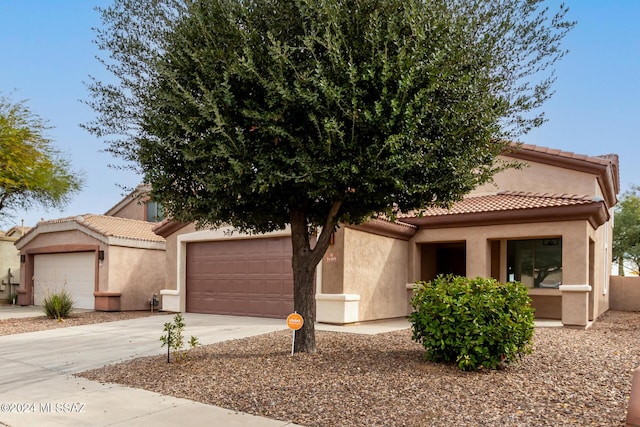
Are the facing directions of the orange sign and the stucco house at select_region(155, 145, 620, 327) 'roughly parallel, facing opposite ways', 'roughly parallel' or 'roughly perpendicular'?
roughly parallel

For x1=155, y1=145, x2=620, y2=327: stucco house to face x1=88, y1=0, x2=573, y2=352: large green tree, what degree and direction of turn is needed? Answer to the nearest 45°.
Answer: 0° — it already faces it

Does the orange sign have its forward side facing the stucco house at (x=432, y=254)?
no

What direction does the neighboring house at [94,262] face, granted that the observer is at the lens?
facing the viewer and to the left of the viewer

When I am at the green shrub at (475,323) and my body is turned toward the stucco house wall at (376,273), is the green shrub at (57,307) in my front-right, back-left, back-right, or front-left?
front-left

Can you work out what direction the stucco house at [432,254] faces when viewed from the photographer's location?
facing the viewer

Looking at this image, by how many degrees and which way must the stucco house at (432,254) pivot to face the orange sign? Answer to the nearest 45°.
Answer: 0° — it already faces it

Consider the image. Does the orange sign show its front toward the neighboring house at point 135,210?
no

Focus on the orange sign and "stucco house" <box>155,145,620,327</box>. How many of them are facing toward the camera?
2

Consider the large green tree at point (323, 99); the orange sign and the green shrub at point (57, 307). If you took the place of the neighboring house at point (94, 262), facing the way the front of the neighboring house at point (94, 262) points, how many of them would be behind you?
0

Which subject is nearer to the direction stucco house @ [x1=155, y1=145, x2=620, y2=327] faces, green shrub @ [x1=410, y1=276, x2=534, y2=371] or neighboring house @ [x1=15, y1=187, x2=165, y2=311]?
the green shrub

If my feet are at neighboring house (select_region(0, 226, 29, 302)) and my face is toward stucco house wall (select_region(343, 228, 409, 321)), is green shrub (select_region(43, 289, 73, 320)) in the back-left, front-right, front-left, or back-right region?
front-right
